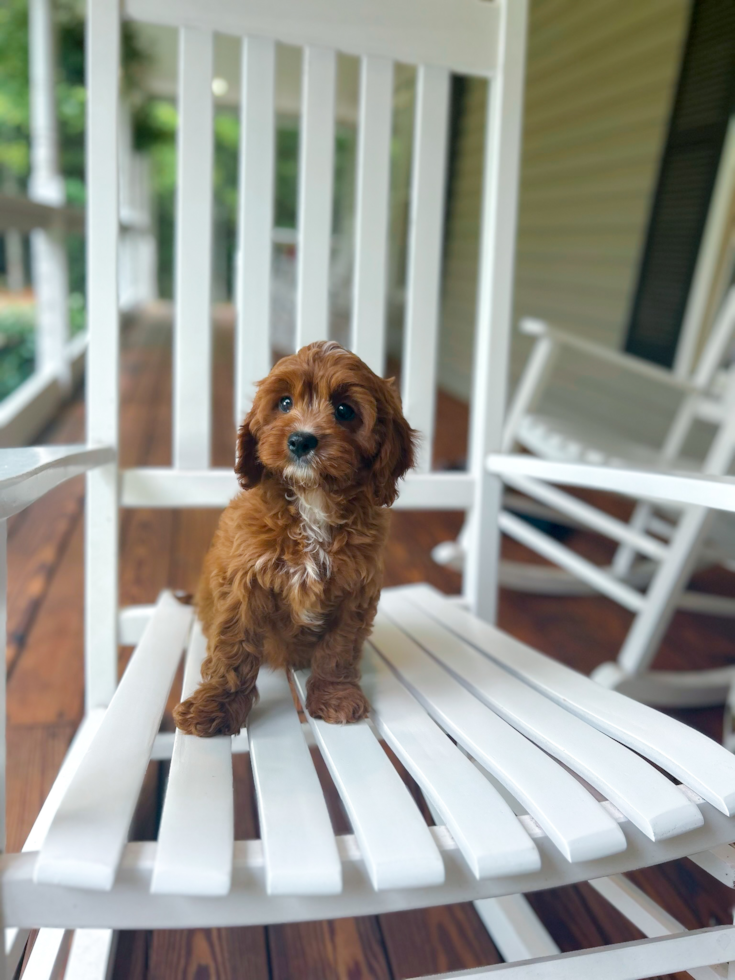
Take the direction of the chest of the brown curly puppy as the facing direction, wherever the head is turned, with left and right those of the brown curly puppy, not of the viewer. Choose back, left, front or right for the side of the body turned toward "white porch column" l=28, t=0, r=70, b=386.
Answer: back

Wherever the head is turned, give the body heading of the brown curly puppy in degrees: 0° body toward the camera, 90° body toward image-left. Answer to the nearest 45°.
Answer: approximately 0°
